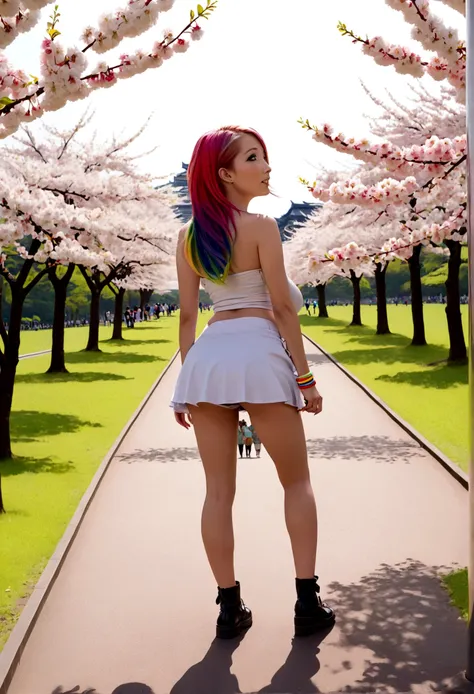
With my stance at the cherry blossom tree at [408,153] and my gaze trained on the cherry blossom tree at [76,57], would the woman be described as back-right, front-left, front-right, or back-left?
front-left

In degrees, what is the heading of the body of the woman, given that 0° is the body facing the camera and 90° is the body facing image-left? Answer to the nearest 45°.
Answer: approximately 225°

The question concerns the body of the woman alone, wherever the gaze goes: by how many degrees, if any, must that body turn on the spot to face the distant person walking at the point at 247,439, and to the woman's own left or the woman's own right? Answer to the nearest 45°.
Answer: approximately 45° to the woman's own left

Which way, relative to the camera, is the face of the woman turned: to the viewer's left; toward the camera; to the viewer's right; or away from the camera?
to the viewer's right
